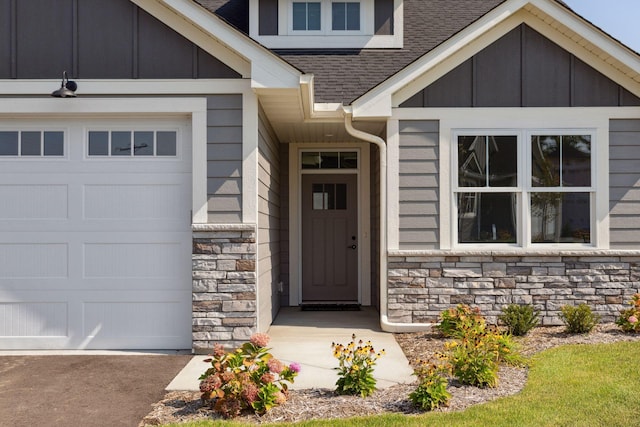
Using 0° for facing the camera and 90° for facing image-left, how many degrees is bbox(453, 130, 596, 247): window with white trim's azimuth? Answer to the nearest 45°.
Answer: approximately 0°

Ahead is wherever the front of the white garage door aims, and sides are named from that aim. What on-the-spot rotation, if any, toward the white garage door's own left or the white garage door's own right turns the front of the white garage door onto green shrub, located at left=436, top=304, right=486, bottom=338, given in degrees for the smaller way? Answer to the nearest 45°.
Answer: approximately 90° to the white garage door's own left

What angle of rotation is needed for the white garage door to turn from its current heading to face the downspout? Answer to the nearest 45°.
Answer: approximately 90° to its left

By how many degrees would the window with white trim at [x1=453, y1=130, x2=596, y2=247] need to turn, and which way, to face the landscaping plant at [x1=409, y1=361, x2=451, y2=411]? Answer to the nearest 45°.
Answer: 0° — it already faces it

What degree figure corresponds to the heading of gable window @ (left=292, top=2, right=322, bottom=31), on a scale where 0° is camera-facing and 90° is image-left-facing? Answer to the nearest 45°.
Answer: approximately 0°

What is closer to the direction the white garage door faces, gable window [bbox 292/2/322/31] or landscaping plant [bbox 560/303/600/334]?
the landscaping plant

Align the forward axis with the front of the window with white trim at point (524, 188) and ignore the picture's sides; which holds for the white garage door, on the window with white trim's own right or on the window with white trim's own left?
on the window with white trim's own right
